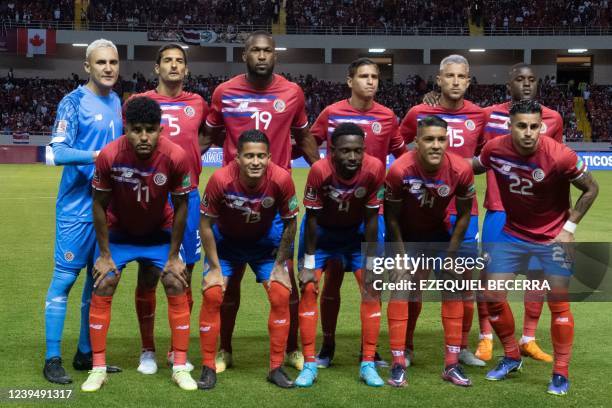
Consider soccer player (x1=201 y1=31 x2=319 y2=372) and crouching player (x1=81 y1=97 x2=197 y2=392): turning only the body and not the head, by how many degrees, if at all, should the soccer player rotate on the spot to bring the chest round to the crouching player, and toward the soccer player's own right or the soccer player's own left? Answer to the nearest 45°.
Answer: approximately 45° to the soccer player's own right

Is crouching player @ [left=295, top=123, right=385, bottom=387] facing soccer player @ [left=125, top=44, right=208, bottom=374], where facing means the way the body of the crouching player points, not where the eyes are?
no

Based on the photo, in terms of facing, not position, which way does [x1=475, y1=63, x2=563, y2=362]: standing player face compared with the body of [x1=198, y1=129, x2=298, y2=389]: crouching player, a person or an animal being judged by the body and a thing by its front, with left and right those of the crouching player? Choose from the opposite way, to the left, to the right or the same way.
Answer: the same way

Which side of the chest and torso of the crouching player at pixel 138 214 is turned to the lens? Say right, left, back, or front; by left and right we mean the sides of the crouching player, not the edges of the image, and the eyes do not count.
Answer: front

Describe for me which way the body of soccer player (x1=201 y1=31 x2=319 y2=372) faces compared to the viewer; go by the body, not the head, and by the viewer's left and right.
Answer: facing the viewer

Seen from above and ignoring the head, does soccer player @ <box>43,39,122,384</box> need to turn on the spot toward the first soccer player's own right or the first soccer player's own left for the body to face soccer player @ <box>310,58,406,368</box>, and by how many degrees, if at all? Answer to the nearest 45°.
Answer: approximately 45° to the first soccer player's own left

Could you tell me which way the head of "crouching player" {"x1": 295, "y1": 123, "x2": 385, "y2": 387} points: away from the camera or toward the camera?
toward the camera

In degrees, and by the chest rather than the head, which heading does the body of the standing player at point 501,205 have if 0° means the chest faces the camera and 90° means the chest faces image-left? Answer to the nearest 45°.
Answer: approximately 0°

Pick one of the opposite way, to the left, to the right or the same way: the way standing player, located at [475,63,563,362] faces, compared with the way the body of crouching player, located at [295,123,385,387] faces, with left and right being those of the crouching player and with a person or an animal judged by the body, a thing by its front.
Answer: the same way

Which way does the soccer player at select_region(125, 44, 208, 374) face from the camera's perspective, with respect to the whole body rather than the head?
toward the camera

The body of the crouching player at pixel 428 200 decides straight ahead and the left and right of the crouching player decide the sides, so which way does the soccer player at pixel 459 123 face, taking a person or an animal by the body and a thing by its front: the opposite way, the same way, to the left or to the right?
the same way

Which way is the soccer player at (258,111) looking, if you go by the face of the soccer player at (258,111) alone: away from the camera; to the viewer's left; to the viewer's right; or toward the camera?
toward the camera

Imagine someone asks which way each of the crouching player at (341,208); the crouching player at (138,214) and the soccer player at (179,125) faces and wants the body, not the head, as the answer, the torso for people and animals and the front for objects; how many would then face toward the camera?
3

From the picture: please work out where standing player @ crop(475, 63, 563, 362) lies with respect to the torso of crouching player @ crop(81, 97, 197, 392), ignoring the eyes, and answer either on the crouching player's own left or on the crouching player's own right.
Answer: on the crouching player's own left

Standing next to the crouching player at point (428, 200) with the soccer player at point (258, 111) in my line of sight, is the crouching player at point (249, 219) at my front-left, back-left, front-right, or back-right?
front-left
